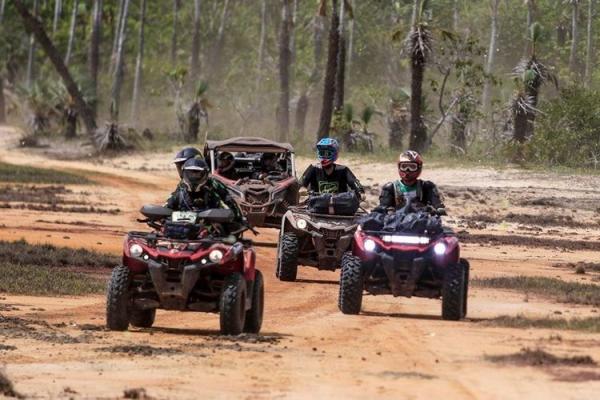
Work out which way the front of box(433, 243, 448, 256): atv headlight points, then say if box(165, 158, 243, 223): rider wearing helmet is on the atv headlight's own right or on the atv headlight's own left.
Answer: on the atv headlight's own right

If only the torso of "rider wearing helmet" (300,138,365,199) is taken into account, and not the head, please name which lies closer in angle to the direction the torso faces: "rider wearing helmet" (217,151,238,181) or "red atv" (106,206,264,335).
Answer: the red atv

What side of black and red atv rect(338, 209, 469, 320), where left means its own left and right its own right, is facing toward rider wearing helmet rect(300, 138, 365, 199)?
back

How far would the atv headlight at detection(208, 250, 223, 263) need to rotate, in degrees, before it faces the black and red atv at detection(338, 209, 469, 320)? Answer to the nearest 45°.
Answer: approximately 135° to its left

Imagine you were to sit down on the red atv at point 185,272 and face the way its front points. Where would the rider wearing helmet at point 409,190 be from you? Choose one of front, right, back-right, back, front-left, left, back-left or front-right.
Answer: back-left

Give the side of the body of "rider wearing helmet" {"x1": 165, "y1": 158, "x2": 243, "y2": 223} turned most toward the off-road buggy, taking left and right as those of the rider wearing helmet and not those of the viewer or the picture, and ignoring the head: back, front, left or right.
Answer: back
